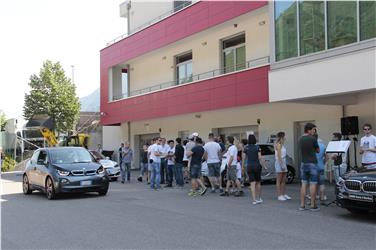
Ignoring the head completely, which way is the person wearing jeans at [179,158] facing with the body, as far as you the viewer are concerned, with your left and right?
facing away from the viewer

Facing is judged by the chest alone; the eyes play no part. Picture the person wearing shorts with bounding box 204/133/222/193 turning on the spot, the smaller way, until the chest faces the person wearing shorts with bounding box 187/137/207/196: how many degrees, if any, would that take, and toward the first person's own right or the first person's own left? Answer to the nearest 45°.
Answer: approximately 90° to the first person's own left

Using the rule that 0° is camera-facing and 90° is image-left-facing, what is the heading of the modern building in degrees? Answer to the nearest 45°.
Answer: approximately 45°

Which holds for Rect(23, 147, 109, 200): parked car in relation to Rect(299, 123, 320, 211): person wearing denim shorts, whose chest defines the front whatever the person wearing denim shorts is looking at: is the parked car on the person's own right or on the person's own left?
on the person's own left

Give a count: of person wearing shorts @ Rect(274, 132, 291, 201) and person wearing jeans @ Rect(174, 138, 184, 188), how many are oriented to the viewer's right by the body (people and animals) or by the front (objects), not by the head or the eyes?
1
